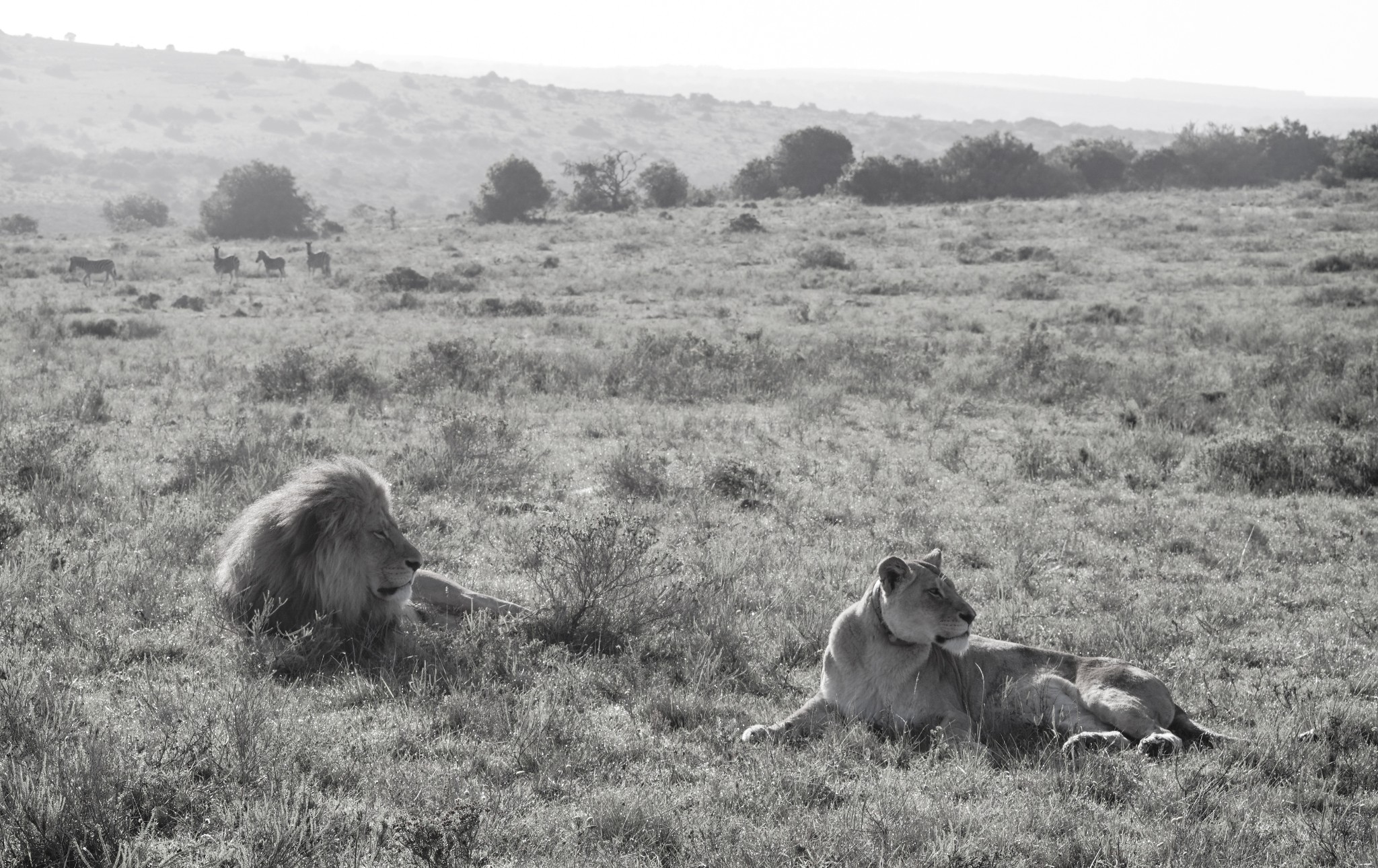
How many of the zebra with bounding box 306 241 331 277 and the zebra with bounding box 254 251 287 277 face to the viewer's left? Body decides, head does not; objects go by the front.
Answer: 2

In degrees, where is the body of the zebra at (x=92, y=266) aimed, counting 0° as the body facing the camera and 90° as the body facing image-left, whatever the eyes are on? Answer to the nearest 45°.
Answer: approximately 90°

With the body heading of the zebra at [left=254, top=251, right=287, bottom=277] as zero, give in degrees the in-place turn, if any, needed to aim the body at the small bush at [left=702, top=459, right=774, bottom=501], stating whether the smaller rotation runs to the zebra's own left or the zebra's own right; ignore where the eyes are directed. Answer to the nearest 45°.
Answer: approximately 90° to the zebra's own left

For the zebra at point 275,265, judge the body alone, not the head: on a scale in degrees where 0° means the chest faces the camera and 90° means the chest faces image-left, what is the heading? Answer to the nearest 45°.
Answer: approximately 90°

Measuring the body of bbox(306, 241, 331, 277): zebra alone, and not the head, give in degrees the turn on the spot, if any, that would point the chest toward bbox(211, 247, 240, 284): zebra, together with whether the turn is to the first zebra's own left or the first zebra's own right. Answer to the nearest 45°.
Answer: approximately 45° to the first zebra's own left

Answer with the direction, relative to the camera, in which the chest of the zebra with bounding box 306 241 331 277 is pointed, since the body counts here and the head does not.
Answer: to the viewer's left

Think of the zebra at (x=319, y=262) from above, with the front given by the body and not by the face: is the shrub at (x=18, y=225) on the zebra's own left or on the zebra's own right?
on the zebra's own right

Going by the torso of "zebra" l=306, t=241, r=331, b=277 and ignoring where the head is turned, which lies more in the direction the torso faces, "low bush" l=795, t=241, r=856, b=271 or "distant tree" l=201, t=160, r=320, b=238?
the distant tree

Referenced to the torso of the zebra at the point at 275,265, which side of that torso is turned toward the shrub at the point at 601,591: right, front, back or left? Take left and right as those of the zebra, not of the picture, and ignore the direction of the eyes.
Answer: left

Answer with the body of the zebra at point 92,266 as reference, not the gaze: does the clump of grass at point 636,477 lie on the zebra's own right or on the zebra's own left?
on the zebra's own left
